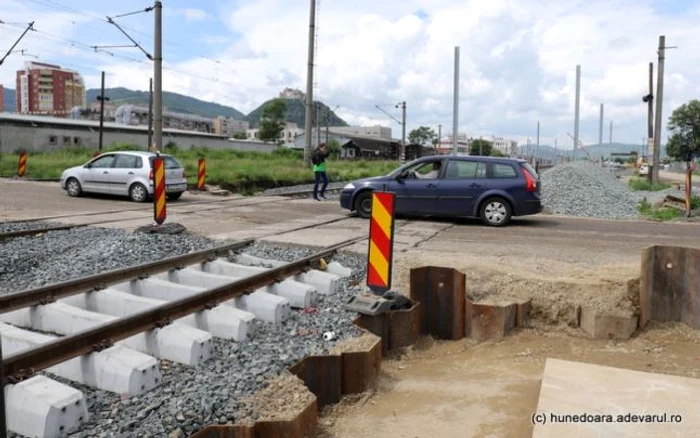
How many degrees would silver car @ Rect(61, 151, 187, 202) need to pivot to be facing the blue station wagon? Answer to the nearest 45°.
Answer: approximately 180°

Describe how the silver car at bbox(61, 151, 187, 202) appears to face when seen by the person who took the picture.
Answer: facing away from the viewer and to the left of the viewer

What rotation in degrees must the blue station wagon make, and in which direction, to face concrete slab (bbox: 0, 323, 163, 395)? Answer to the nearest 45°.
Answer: approximately 90° to its left

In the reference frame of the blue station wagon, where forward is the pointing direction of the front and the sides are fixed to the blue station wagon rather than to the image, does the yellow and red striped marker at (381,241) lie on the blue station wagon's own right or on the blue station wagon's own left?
on the blue station wagon's own left

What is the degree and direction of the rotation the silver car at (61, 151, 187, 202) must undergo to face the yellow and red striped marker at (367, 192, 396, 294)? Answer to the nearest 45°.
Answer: approximately 135° to its left

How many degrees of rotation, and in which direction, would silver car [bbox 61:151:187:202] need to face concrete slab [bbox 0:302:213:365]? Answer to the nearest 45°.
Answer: approximately 135° to its left

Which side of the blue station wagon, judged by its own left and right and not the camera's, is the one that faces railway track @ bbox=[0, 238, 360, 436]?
left

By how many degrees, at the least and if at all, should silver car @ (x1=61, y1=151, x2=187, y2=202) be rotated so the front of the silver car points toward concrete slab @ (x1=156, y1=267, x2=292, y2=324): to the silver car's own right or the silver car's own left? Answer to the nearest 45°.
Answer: approximately 135° to the silver car's own left

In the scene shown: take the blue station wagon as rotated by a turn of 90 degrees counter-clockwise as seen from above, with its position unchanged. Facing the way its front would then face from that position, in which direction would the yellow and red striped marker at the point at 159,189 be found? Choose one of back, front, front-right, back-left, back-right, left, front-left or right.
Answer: front-right

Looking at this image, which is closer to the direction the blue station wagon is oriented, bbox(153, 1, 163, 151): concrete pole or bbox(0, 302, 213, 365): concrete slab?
the concrete pole

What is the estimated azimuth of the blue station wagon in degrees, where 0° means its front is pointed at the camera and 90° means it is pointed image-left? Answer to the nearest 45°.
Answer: approximately 90°

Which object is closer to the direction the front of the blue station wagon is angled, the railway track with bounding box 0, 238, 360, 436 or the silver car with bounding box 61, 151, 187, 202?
the silver car

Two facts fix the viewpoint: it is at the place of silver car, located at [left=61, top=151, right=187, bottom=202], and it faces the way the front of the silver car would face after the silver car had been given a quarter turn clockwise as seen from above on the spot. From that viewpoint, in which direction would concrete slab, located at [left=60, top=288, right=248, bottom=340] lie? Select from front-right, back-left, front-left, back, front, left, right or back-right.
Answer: back-right
